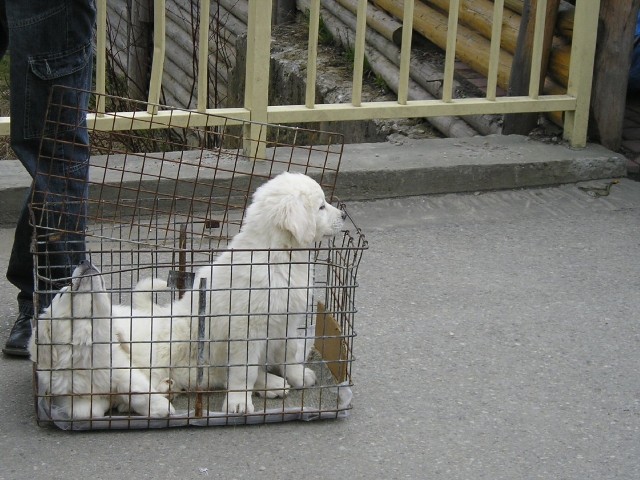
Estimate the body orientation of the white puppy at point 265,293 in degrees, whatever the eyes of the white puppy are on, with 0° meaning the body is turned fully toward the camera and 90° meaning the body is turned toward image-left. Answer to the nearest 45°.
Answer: approximately 315°

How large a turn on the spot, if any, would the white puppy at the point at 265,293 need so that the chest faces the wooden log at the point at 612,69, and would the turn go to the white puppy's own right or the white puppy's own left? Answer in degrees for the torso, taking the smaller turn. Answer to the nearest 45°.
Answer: approximately 90° to the white puppy's own left

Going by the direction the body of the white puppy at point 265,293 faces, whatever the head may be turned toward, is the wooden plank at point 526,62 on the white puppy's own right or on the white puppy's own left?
on the white puppy's own left

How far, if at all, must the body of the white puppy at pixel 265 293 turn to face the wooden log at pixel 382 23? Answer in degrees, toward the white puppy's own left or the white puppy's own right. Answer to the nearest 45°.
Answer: approximately 135° to the white puppy's own left

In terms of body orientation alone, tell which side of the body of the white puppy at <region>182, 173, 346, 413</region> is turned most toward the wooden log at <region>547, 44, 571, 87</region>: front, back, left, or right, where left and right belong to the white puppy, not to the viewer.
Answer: left
